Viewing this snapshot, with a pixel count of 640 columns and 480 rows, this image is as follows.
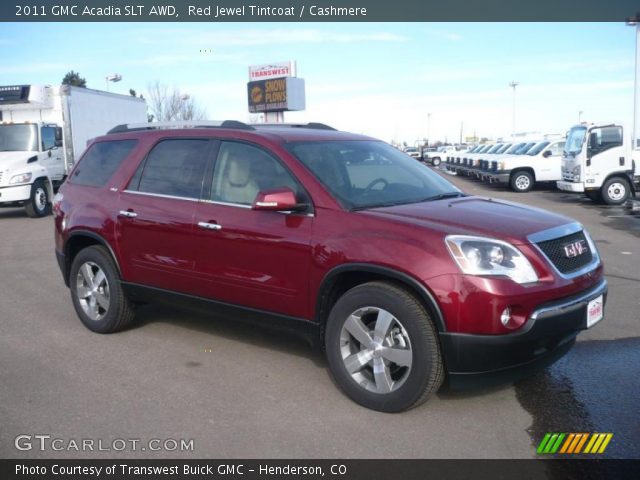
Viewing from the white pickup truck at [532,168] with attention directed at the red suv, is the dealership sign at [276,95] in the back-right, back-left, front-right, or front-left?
back-right

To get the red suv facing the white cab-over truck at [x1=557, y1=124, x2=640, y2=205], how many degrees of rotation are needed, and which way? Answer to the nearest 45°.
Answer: approximately 90° to its left

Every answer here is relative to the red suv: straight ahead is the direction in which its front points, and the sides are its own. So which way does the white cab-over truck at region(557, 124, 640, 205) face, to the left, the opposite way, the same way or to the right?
to the right

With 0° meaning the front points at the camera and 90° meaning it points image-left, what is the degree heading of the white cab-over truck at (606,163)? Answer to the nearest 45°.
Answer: approximately 45°

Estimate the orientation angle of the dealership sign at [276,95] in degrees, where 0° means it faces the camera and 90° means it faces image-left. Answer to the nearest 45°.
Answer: approximately 45°

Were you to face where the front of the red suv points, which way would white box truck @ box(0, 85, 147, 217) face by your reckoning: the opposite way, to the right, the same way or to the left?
to the right

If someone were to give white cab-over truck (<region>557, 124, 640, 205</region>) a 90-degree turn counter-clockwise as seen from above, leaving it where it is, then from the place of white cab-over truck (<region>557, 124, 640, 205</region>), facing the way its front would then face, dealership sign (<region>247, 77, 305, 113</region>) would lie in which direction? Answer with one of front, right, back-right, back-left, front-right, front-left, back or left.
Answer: back

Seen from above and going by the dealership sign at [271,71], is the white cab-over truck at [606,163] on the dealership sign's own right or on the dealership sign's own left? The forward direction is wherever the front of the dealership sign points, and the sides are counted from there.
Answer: on the dealership sign's own left

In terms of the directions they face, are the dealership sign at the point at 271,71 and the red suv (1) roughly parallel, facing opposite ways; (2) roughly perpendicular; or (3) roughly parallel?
roughly perpendicular

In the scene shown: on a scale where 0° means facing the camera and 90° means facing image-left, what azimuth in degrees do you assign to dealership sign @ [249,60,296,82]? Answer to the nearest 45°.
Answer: approximately 45°

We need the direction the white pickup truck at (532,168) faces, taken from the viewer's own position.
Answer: facing to the left of the viewer

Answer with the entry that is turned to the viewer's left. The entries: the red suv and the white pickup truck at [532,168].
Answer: the white pickup truck

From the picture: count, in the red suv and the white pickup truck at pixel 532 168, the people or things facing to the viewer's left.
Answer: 1
